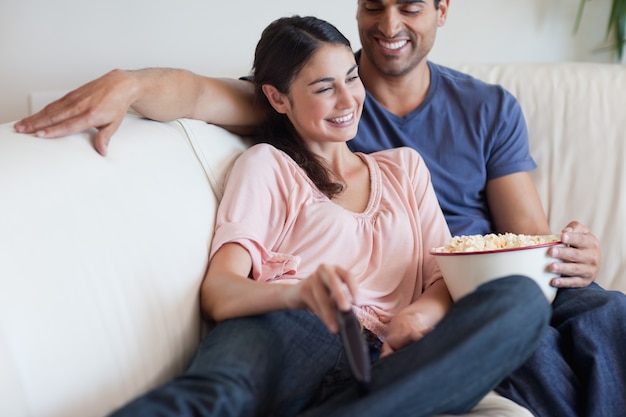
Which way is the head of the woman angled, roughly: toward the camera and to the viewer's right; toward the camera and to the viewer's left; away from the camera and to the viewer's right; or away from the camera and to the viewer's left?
toward the camera and to the viewer's right

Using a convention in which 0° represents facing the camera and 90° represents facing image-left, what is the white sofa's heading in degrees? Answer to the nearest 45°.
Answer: approximately 0°

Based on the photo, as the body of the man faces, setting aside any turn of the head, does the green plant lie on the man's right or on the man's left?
on the man's left

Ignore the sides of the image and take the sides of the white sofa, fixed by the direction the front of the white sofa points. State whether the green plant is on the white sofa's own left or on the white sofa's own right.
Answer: on the white sofa's own left
